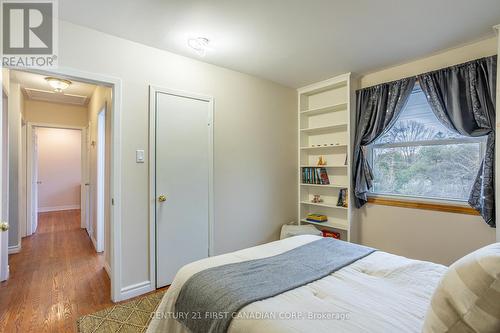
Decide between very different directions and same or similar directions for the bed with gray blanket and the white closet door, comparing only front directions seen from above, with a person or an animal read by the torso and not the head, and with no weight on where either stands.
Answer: very different directions

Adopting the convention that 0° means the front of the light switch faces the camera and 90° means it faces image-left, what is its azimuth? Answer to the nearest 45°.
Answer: approximately 0°

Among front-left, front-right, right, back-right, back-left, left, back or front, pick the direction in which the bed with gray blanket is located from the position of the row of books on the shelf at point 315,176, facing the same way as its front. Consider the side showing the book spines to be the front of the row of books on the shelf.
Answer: front-left

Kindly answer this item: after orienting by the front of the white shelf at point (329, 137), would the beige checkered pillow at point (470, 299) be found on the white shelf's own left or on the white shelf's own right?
on the white shelf's own left

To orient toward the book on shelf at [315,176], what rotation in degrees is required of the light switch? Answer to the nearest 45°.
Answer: approximately 90° to its left

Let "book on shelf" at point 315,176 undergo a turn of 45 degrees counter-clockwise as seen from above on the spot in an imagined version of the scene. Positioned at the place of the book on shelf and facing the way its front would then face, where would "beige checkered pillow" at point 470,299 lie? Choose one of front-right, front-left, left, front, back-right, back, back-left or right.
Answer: front

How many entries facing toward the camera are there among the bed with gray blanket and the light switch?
1

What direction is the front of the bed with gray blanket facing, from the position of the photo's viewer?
facing away from the viewer and to the left of the viewer

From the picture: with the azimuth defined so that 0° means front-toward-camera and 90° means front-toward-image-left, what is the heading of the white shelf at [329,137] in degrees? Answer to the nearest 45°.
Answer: approximately 45°
